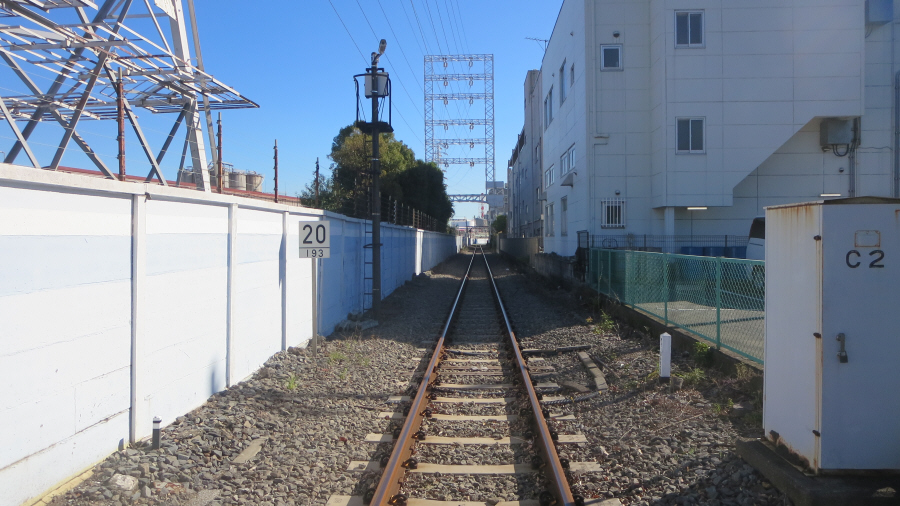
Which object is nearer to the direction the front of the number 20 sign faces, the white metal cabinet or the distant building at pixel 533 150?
the white metal cabinet

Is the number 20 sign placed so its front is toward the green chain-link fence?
no

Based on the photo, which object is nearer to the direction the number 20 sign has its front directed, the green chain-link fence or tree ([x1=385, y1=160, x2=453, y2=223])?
the green chain-link fence

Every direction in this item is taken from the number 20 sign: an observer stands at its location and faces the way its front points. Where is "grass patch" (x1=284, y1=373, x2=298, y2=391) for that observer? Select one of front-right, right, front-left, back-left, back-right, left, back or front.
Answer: front

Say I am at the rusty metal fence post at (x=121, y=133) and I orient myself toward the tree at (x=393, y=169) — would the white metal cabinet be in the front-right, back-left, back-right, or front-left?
back-right

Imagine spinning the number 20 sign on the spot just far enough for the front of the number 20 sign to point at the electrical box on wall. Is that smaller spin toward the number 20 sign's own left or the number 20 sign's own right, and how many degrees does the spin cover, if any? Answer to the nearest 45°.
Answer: approximately 135° to the number 20 sign's own left

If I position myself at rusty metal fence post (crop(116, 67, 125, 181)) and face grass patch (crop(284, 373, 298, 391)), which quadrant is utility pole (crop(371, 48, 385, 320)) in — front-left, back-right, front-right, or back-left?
front-left

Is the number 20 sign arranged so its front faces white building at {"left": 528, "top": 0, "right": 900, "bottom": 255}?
no

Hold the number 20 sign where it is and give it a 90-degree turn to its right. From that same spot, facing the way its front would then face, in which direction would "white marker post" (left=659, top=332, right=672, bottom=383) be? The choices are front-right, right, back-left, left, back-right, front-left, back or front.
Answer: back-left

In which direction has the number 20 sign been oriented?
toward the camera

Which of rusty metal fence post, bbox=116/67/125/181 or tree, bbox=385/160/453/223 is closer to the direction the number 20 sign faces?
the rusty metal fence post

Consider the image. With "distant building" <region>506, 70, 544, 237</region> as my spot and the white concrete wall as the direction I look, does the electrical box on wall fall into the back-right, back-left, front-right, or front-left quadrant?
front-left

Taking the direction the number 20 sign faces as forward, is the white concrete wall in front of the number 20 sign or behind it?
in front

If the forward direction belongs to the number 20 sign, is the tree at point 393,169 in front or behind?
behind

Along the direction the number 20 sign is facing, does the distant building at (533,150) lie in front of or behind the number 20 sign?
behind
